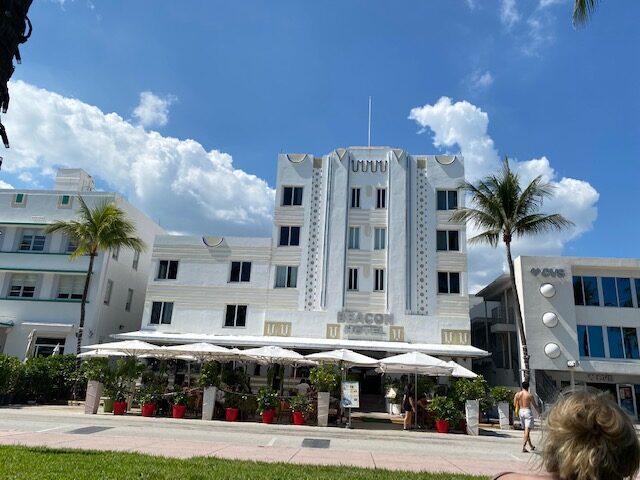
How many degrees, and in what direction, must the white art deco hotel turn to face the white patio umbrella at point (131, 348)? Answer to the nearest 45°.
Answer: approximately 45° to its right

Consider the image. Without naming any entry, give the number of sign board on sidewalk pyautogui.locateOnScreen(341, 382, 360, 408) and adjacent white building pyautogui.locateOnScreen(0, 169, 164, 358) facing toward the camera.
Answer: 2

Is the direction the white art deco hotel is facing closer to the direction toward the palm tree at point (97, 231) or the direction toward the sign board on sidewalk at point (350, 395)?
the sign board on sidewalk

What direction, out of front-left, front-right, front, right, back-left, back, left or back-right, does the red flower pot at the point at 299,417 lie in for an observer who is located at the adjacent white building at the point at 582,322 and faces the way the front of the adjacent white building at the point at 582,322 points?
front-right

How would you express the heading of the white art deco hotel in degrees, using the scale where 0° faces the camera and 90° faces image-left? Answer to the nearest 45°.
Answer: approximately 0°

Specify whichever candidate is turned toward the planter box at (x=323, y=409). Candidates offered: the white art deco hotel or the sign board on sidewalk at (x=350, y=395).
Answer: the white art deco hotel

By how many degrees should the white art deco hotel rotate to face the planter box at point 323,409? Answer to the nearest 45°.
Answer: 0° — it already faces it
